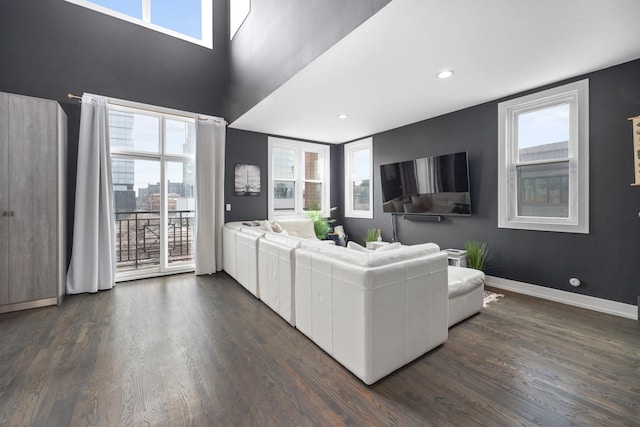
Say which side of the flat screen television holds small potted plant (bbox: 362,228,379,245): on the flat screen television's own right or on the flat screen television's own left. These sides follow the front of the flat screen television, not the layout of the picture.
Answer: on the flat screen television's own right

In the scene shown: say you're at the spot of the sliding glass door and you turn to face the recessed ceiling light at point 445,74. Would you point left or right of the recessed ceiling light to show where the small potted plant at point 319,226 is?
left

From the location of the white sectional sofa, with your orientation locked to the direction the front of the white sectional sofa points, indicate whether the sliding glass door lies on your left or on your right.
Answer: on your left

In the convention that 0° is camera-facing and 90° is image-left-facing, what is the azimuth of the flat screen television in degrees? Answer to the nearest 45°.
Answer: approximately 45°

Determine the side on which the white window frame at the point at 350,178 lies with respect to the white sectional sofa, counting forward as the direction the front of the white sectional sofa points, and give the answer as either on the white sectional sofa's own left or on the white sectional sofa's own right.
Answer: on the white sectional sofa's own left

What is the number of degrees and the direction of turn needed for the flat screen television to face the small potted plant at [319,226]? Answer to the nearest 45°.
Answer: approximately 45° to its right

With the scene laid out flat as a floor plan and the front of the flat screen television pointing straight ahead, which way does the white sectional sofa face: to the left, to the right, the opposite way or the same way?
the opposite way

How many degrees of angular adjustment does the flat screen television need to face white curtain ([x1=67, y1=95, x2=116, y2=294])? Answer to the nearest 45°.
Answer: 0° — it already faces it

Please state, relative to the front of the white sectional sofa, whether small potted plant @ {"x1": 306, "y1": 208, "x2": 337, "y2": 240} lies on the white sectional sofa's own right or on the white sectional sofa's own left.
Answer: on the white sectional sofa's own left

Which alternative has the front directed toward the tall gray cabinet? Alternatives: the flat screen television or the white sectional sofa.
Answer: the flat screen television

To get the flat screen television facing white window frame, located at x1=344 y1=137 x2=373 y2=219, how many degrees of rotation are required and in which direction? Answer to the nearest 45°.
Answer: approximately 90° to its right

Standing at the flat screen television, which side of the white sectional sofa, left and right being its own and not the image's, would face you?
front

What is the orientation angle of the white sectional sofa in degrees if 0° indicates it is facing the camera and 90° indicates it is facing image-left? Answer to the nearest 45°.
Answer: approximately 225°

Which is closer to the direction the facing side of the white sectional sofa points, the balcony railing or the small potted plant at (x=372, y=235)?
the small potted plant

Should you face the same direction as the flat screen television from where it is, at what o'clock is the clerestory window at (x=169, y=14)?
The clerestory window is roughly at 1 o'clock from the flat screen television.
